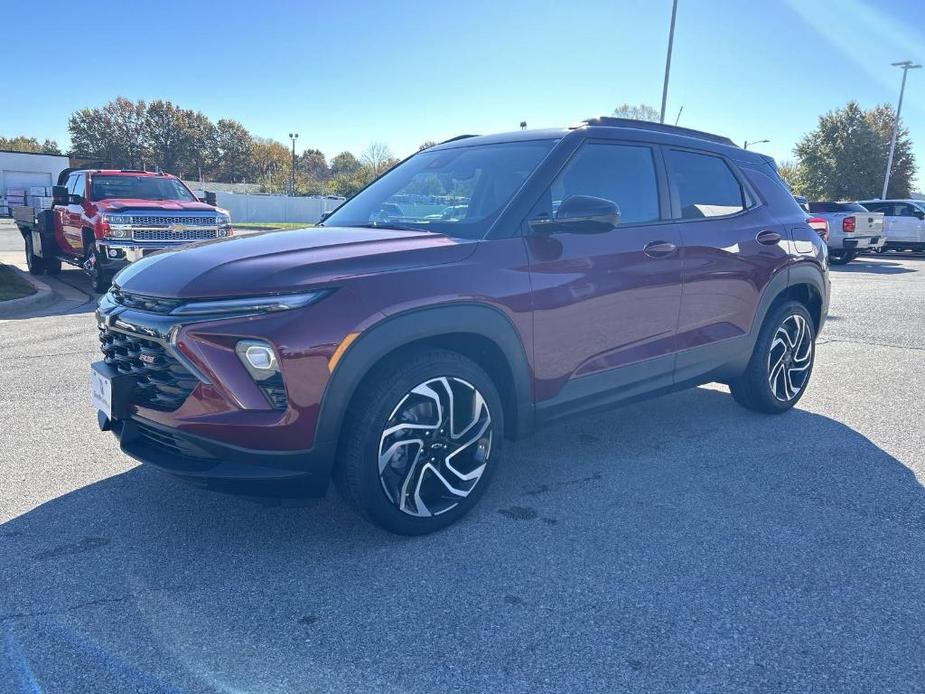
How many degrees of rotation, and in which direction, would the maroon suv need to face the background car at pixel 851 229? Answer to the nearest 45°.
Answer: approximately 180°

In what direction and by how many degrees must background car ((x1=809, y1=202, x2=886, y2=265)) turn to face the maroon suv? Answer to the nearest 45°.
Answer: approximately 135° to its left

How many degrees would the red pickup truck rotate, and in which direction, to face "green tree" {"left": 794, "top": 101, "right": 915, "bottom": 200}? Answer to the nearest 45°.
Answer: approximately 90° to its left

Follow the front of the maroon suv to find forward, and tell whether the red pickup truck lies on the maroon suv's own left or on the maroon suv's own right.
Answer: on the maroon suv's own right

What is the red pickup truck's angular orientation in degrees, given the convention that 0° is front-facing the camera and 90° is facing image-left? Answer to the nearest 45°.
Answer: approximately 315°

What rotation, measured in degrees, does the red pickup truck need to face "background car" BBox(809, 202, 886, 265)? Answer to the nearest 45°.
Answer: approximately 45° to its left

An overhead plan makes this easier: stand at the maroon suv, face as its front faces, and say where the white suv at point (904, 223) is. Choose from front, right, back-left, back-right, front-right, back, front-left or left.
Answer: back

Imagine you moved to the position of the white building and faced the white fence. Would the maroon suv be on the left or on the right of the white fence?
right

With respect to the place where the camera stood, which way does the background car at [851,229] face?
facing away from the viewer and to the left of the viewer
